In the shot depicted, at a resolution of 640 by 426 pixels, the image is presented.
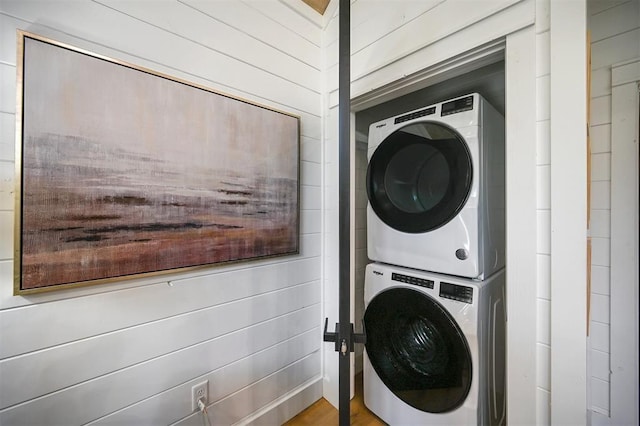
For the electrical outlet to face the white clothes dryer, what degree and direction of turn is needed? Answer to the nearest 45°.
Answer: approximately 45° to its left

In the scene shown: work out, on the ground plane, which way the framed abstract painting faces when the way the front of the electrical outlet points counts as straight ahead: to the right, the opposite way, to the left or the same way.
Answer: the same way

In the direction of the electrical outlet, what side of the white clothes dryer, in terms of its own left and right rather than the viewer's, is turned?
front

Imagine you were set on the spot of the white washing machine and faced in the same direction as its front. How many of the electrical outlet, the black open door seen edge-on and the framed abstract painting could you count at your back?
0

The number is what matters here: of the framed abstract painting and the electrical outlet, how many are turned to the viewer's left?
0

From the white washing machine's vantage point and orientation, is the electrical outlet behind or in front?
in front

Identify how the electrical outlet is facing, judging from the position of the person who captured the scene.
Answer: facing the viewer and to the right of the viewer

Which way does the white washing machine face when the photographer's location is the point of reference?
facing the viewer and to the left of the viewer

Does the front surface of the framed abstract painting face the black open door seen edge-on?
yes

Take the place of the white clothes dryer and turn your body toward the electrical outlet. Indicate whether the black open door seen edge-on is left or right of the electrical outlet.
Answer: left

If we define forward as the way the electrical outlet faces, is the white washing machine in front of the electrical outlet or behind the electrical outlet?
in front
